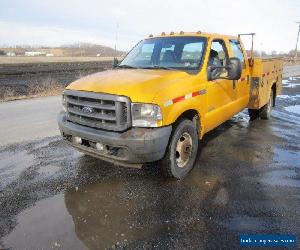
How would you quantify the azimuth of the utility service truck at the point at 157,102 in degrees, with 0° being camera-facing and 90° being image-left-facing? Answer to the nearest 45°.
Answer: approximately 45°
